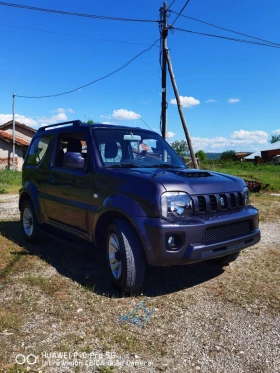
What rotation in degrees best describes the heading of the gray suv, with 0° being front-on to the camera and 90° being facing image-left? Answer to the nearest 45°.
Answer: approximately 315°

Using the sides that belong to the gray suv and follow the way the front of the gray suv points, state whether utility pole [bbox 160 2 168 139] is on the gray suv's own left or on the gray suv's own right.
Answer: on the gray suv's own left
